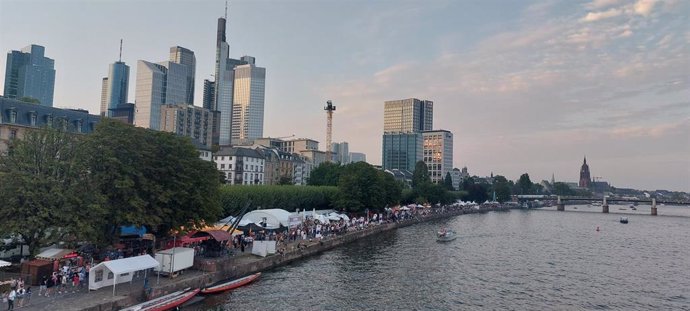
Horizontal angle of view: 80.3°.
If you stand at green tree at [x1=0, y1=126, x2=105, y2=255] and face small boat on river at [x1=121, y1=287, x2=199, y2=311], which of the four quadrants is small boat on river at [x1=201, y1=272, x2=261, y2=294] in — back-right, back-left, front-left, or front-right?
front-left

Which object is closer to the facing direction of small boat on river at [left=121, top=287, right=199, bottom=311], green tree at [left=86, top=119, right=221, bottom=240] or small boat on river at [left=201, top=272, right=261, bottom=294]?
the small boat on river

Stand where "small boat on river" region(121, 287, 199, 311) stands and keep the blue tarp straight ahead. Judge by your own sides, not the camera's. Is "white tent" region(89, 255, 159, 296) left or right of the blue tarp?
left

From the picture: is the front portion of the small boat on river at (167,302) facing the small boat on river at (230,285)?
yes

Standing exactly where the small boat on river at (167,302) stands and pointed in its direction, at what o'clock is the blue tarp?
The blue tarp is roughly at 10 o'clock from the small boat on river.

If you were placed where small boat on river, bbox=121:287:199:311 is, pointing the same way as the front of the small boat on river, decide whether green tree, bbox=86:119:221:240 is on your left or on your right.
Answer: on your left

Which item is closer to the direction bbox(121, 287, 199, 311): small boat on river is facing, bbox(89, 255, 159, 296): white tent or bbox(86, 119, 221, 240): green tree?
the green tree

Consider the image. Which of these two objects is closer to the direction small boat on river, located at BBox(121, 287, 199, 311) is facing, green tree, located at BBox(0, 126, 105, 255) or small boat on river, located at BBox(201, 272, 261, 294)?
the small boat on river

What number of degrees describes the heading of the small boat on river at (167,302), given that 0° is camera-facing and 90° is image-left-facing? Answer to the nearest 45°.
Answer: approximately 225°
